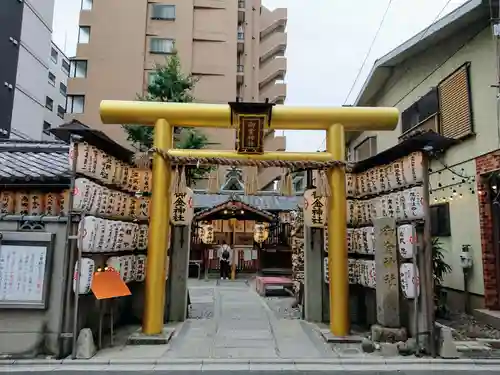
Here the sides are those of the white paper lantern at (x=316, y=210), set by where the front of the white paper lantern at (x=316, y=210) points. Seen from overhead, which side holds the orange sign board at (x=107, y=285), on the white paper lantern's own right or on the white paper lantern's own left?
on the white paper lantern's own right

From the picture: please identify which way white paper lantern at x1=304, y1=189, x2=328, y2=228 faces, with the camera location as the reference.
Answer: facing the viewer

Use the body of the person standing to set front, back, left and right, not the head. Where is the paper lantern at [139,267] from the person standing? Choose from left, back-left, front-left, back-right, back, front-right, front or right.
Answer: back

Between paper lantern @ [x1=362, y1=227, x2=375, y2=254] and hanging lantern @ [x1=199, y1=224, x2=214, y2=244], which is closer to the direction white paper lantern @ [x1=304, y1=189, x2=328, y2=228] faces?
the paper lantern

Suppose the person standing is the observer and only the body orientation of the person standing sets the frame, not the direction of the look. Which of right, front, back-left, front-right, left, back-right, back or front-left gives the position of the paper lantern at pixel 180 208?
back

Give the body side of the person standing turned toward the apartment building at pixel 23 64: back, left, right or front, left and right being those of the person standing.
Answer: left

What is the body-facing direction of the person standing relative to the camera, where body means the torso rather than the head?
away from the camera

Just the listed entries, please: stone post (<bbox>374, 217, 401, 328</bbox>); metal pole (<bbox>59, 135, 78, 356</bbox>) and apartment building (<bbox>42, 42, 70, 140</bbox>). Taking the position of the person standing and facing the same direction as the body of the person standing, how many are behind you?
2
